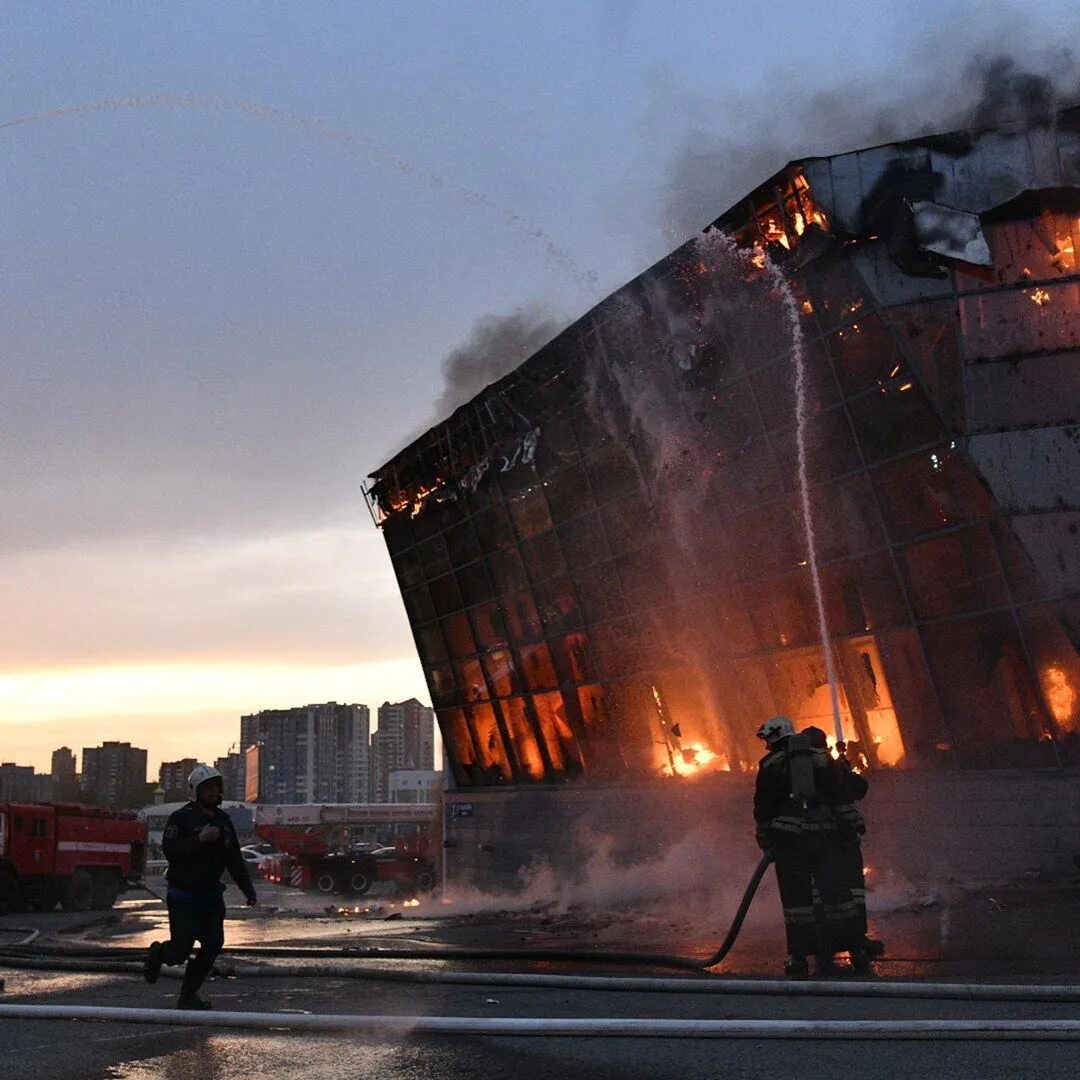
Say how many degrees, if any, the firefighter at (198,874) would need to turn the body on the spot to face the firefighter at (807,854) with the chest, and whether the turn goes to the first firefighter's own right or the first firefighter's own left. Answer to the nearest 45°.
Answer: approximately 45° to the first firefighter's own left

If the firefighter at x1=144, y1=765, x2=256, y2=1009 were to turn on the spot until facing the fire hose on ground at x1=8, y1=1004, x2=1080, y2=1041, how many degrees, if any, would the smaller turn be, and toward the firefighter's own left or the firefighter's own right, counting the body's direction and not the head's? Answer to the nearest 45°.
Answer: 0° — they already face it

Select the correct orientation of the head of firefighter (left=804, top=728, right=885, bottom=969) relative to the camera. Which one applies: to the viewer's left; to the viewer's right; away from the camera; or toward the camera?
away from the camera

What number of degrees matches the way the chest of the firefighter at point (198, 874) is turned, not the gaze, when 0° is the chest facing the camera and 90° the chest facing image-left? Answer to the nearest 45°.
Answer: approximately 315°

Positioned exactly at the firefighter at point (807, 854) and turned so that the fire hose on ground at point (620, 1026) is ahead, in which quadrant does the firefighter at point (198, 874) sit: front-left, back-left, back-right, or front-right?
front-right

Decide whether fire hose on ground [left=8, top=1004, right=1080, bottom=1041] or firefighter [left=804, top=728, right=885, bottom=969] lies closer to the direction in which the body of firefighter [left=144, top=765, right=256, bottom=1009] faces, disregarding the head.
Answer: the fire hose on ground

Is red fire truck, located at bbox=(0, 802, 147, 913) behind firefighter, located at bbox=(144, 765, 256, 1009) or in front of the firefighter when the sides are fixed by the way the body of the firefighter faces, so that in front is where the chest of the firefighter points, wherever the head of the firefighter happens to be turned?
behind

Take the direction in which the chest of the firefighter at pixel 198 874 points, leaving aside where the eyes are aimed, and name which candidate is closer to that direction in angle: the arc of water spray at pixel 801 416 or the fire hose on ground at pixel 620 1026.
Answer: the fire hose on ground
